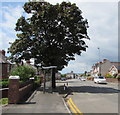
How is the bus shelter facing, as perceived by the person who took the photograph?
facing to the right of the viewer

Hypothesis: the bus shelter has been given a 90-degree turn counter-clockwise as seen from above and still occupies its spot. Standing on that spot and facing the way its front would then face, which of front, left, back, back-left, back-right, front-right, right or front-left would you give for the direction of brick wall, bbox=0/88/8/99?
back-left
